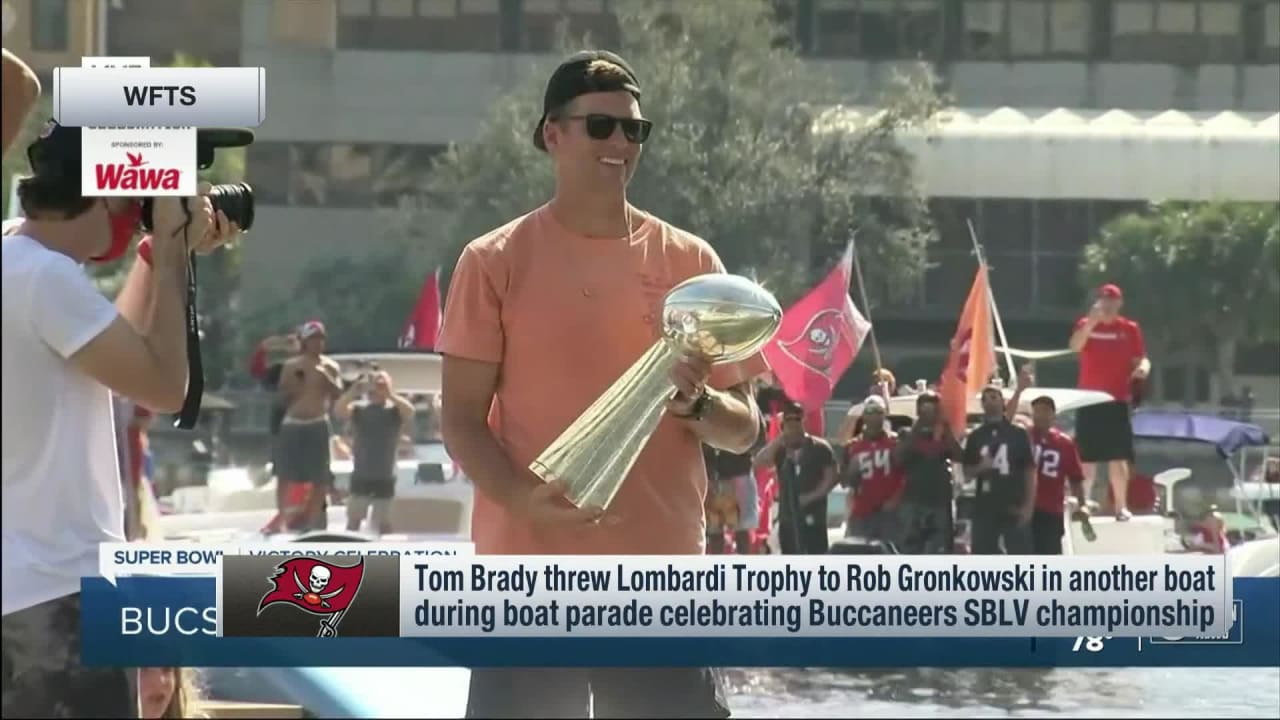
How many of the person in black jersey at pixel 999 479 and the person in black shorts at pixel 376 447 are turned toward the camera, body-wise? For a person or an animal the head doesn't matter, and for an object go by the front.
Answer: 2

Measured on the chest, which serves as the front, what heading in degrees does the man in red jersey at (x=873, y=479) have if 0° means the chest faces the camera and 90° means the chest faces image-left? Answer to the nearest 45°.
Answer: approximately 0°

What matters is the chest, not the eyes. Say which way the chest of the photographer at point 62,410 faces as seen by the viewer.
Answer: to the viewer's right

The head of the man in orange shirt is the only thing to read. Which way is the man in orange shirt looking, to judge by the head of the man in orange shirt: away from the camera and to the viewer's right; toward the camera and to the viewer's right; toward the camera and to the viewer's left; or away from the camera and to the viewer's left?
toward the camera and to the viewer's right

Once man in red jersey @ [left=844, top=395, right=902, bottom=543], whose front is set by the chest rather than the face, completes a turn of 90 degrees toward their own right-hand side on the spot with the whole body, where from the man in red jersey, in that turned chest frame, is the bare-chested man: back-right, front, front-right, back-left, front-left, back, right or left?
front

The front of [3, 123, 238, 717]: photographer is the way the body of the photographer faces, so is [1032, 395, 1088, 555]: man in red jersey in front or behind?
in front

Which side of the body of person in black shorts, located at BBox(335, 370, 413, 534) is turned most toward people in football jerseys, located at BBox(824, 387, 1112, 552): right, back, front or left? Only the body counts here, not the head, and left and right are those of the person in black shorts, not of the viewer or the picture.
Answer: left
